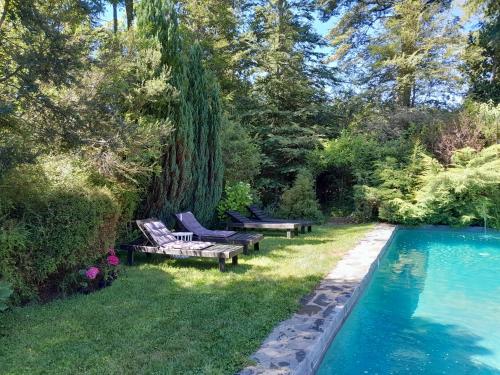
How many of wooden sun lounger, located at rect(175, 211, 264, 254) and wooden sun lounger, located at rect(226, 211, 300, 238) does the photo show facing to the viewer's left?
0

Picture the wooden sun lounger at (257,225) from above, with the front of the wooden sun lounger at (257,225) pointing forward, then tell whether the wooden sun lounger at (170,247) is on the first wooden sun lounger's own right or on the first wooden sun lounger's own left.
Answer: on the first wooden sun lounger's own right

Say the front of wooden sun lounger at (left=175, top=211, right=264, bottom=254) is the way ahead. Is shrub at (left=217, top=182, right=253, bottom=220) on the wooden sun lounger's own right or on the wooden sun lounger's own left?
on the wooden sun lounger's own left

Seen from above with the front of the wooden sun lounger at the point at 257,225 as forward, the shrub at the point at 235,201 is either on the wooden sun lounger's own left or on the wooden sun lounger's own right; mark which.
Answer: on the wooden sun lounger's own left

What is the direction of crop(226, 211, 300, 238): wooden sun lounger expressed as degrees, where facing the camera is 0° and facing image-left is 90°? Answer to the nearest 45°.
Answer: approximately 270°

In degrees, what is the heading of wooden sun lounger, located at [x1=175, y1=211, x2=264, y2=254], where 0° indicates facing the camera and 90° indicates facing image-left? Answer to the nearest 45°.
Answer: approximately 315°

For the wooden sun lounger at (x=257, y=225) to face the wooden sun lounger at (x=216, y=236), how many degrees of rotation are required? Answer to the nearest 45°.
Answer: approximately 90° to its right

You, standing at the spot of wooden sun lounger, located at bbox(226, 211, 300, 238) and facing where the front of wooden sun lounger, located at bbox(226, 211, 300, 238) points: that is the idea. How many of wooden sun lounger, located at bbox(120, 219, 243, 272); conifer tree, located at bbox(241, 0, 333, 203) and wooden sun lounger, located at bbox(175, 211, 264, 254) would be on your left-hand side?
1

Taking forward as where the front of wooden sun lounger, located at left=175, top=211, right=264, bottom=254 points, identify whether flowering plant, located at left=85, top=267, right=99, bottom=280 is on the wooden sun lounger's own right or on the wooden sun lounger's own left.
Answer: on the wooden sun lounger's own right

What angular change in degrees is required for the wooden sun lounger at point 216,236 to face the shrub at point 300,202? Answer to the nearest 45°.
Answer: approximately 90° to its left
